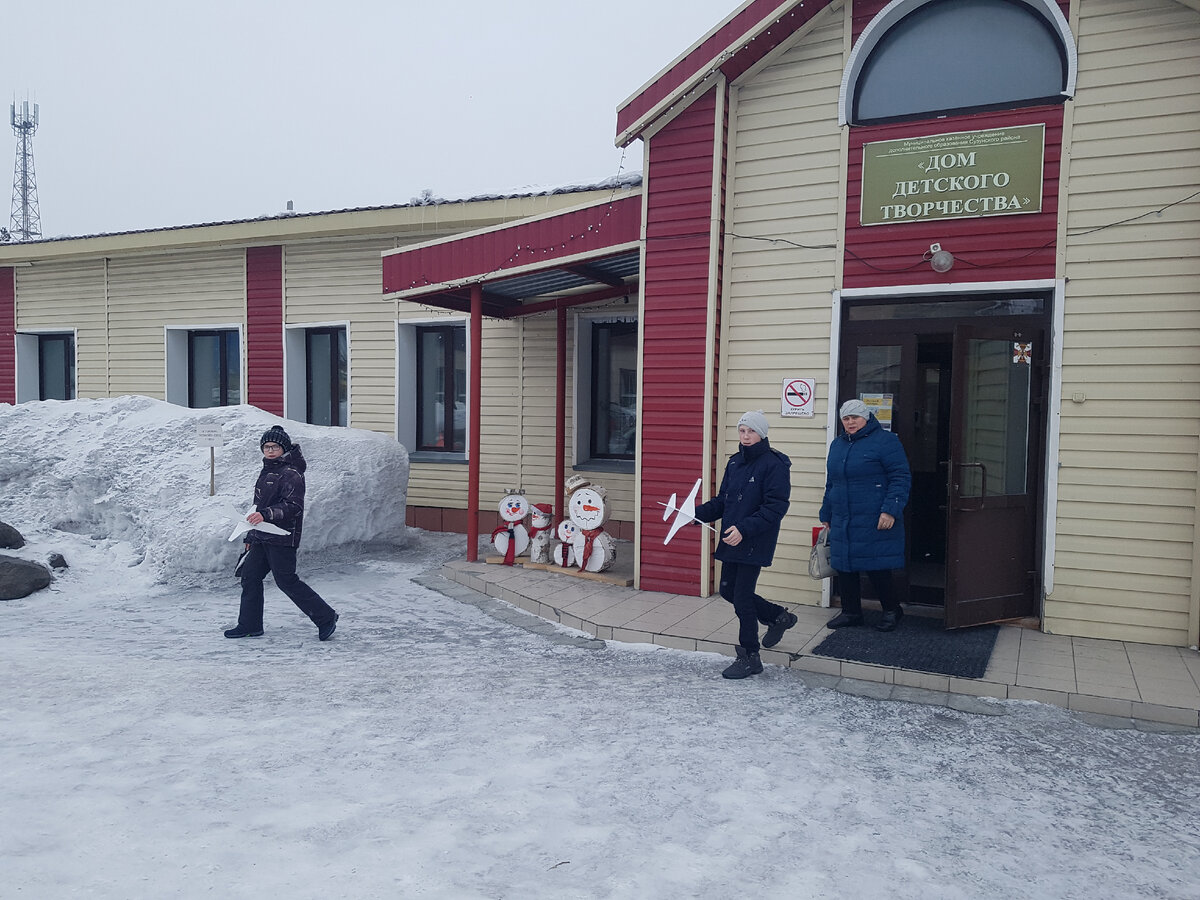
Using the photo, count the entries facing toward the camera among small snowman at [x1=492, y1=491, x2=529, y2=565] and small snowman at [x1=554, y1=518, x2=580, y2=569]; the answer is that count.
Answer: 2

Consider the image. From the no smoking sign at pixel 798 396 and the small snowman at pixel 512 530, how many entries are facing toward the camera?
2

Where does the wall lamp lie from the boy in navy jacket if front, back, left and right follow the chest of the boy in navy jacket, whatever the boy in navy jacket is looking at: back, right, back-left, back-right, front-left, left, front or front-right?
back

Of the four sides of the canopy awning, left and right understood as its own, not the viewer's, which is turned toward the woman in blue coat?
left

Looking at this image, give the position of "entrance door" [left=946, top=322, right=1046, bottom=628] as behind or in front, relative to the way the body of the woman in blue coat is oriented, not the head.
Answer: behind

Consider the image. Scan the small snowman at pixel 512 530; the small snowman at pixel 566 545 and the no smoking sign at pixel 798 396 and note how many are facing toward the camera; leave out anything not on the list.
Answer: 3

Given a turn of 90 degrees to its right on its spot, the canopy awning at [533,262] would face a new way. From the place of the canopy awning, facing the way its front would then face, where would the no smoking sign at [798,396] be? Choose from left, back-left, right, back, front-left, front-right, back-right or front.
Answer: back

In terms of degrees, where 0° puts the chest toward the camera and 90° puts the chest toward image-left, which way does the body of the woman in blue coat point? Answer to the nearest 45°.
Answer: approximately 45°

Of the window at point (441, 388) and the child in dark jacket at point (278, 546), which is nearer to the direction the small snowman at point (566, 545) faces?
the child in dark jacket

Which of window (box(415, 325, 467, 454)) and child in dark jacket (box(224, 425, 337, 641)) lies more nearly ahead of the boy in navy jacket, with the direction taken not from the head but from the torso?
the child in dark jacket

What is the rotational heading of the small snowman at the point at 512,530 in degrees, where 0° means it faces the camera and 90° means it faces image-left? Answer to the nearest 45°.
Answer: approximately 0°
